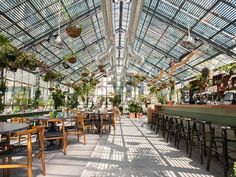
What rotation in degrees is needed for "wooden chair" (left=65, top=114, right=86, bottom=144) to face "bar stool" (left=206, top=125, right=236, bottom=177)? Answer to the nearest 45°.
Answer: approximately 135° to its left

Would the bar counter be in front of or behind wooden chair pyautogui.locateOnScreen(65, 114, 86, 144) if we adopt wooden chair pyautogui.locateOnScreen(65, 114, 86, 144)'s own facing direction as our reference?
behind

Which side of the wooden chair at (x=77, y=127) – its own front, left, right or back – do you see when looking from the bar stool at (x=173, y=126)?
back

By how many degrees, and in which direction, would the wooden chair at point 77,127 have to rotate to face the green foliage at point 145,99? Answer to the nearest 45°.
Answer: approximately 135° to its right

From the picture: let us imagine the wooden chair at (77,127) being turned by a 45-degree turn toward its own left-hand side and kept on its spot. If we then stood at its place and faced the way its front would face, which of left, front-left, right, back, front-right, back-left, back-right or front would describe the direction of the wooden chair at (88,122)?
back-right

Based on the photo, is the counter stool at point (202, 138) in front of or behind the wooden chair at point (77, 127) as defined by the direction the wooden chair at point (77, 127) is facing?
behind

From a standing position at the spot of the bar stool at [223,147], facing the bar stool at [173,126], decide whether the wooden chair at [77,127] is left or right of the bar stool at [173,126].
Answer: left

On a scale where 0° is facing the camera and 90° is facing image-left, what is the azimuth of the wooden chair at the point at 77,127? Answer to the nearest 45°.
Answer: approximately 90°

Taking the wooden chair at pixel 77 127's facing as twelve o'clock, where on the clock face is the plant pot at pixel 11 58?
The plant pot is roughly at 1 o'clock from the wooden chair.

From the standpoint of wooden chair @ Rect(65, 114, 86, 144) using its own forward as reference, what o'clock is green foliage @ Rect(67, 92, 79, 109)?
The green foliage is roughly at 3 o'clock from the wooden chair.
